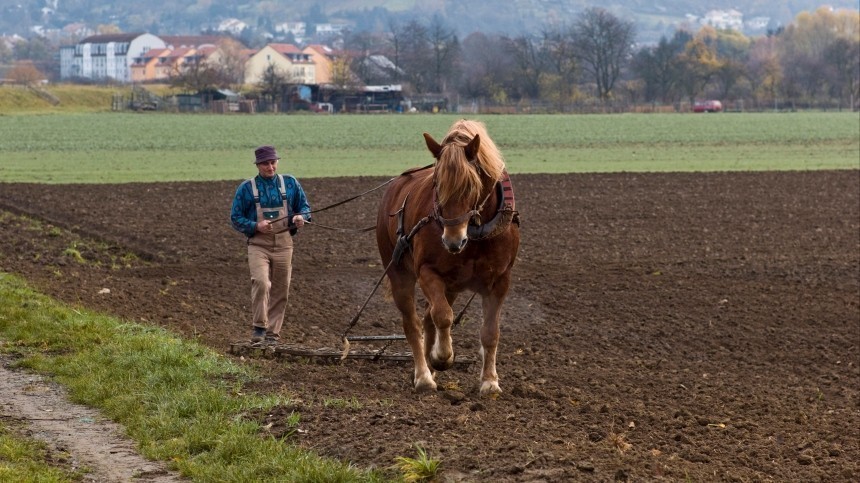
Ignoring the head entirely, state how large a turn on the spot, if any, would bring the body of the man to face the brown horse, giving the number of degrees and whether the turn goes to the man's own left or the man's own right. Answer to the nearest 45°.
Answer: approximately 45° to the man's own left

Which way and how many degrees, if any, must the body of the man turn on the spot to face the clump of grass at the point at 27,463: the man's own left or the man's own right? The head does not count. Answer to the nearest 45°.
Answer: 0° — they already face it

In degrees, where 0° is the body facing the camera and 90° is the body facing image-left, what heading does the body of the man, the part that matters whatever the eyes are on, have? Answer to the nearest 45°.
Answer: approximately 0°

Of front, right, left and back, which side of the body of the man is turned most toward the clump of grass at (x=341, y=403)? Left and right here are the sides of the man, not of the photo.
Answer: front

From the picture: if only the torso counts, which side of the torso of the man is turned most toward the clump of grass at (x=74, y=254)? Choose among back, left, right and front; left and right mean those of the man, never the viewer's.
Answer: back
